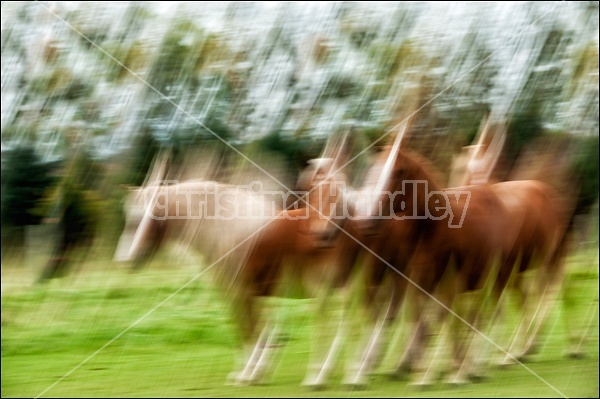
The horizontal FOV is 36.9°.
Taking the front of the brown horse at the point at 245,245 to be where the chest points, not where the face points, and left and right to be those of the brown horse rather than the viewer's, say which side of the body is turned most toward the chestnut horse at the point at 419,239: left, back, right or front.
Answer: back

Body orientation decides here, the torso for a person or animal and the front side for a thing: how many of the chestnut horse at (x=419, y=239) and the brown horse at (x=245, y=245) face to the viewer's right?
0

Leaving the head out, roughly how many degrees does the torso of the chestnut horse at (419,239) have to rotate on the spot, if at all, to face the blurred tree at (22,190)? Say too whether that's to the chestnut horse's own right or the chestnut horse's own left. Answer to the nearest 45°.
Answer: approximately 45° to the chestnut horse's own right

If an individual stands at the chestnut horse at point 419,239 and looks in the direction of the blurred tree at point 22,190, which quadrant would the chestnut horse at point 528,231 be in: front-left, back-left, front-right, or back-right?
back-right

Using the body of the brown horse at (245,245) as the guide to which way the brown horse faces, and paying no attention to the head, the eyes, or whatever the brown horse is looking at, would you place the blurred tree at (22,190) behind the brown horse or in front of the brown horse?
in front

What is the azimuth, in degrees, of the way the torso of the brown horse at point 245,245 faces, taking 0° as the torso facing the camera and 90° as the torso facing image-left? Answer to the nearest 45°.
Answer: approximately 90°

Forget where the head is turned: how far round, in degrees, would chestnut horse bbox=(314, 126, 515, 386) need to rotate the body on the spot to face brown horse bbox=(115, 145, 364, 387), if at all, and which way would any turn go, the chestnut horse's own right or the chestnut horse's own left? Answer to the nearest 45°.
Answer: approximately 45° to the chestnut horse's own right

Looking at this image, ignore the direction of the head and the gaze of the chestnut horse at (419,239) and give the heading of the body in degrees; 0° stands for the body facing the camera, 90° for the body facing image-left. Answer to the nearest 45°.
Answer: approximately 45°
